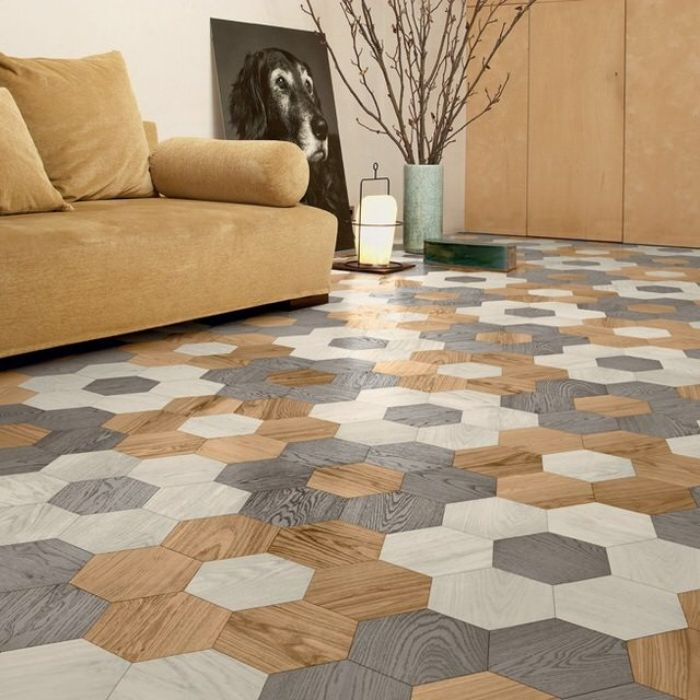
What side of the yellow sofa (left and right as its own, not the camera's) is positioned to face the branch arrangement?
left

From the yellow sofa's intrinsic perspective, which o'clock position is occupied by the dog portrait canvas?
The dog portrait canvas is roughly at 8 o'clock from the yellow sofa.

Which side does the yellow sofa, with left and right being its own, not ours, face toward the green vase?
left

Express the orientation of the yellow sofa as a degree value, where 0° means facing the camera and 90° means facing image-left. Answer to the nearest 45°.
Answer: approximately 315°

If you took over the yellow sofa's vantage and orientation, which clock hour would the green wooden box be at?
The green wooden box is roughly at 9 o'clock from the yellow sofa.
